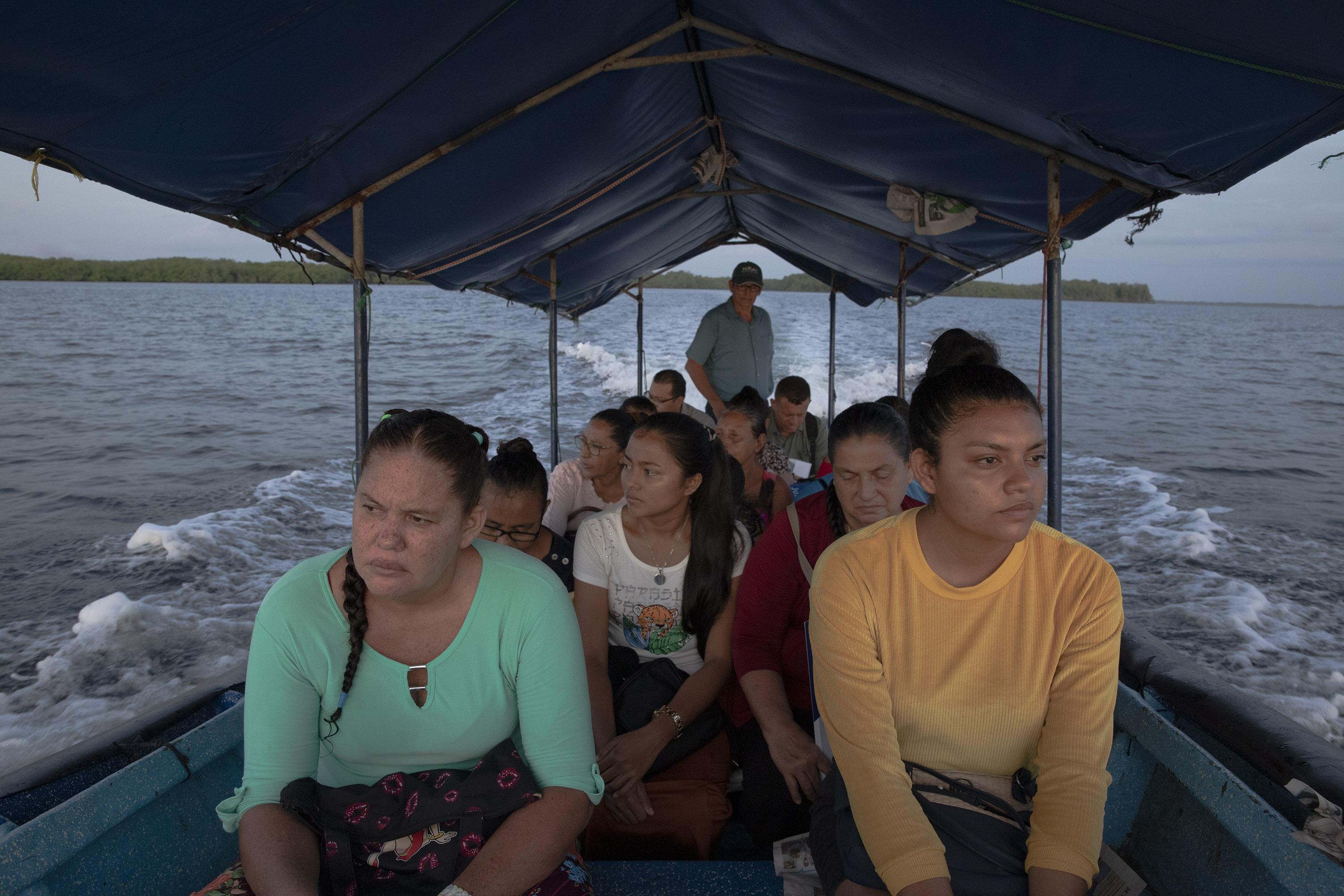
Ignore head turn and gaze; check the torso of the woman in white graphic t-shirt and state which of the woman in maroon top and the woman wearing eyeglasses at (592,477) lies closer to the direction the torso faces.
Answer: the woman in maroon top

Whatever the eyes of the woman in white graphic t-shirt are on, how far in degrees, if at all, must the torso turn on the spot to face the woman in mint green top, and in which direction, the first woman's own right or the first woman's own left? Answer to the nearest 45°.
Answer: approximately 45° to the first woman's own right

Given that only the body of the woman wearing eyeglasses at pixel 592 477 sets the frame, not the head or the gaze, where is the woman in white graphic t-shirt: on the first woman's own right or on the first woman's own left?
on the first woman's own left

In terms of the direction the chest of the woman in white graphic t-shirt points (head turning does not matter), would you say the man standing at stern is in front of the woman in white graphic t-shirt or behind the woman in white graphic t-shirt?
behind

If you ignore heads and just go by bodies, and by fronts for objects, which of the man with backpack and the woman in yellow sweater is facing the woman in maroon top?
the man with backpack

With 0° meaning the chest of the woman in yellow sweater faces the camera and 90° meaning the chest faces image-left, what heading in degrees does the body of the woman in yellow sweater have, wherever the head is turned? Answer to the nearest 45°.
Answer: approximately 0°

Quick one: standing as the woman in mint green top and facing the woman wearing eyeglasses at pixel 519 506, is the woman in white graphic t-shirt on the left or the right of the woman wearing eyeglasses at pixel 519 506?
right
